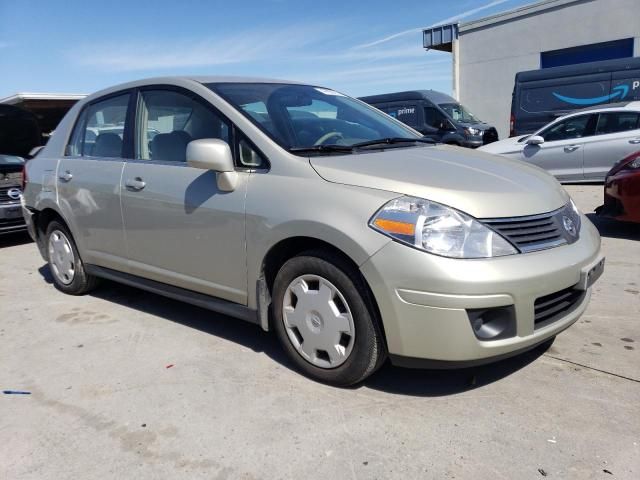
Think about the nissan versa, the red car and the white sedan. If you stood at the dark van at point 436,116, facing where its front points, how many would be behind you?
0

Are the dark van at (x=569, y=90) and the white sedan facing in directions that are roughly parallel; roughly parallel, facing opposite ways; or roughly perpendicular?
roughly parallel, facing opposite ways

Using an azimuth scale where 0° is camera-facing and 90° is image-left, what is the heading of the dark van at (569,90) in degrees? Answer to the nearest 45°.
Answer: approximately 270°

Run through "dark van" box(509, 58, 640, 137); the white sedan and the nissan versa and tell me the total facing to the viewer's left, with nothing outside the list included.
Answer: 1

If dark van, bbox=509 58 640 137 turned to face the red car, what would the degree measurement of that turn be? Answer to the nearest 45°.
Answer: approximately 90° to its right

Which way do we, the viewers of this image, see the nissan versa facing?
facing the viewer and to the right of the viewer

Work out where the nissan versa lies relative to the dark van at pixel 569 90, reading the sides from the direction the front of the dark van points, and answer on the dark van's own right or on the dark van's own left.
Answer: on the dark van's own right

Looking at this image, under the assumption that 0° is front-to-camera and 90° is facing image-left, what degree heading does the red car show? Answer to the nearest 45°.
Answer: approximately 45°

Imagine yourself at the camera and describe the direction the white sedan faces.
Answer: facing to the left of the viewer

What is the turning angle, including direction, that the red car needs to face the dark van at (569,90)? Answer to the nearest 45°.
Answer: approximately 135° to its right

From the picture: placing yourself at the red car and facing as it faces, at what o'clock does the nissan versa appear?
The nissan versa is roughly at 11 o'clock from the red car.

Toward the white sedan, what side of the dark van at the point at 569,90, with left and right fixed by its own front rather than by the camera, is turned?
right

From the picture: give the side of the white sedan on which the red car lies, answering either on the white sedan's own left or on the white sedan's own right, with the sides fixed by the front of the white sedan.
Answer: on the white sedan's own left

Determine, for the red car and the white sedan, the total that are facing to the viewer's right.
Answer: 0

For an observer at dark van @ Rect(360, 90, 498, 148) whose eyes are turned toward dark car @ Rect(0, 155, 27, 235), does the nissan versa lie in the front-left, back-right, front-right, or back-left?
front-left

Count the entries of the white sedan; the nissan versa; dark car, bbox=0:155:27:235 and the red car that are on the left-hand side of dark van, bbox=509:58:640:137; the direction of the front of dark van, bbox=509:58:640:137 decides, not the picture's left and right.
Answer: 0

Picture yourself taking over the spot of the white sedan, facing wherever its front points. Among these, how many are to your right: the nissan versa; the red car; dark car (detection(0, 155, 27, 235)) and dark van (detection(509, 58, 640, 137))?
1
